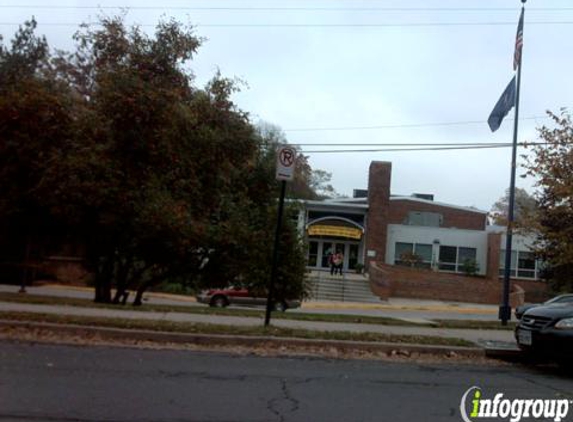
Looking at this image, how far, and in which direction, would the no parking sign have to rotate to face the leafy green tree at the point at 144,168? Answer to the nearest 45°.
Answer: approximately 135° to its right

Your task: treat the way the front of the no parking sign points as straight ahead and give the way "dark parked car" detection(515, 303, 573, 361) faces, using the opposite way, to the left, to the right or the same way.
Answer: to the right

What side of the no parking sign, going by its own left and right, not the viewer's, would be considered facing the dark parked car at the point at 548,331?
left

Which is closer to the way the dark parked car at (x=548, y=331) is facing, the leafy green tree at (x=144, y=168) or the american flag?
the leafy green tree

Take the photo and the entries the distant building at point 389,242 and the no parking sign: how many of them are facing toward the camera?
2

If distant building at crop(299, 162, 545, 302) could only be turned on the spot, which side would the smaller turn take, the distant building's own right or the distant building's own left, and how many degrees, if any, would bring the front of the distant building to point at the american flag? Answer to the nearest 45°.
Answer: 0° — it already faces it

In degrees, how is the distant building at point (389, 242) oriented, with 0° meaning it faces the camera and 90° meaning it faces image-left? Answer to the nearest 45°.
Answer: approximately 0°
